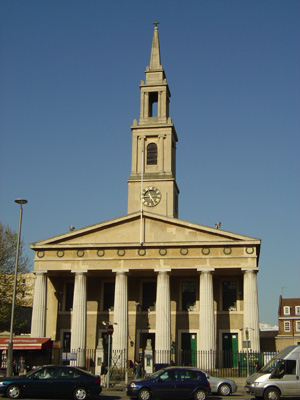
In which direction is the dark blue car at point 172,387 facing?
to the viewer's left

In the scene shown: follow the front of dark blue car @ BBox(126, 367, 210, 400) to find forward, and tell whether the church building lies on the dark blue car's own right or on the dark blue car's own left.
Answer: on the dark blue car's own right

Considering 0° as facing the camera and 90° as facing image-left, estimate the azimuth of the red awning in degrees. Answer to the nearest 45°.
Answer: approximately 0°

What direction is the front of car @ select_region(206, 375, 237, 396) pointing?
to the viewer's right

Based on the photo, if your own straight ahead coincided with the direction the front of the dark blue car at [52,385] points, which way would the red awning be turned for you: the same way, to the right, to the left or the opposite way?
to the left

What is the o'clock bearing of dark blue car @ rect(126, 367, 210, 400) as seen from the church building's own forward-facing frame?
The dark blue car is roughly at 12 o'clock from the church building.

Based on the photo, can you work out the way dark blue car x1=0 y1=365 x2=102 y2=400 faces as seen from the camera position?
facing to the left of the viewer
